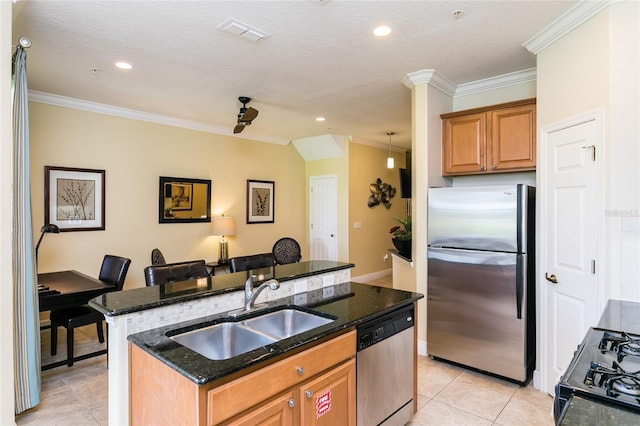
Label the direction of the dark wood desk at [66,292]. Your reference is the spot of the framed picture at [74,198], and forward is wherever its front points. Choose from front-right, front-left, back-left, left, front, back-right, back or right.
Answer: front-right

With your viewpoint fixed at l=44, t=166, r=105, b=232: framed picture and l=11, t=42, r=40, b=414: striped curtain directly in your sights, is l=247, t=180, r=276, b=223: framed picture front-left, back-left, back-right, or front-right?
back-left

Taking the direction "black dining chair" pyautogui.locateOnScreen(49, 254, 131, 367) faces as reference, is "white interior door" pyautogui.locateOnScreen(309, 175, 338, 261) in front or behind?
behind

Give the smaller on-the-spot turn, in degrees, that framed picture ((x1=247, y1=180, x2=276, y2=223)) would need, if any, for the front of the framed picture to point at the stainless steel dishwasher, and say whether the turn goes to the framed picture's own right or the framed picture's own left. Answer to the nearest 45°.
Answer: approximately 45° to the framed picture's own right

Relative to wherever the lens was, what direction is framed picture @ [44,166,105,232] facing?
facing the viewer and to the right of the viewer

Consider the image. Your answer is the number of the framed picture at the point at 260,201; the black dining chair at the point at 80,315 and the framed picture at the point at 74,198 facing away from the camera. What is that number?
0

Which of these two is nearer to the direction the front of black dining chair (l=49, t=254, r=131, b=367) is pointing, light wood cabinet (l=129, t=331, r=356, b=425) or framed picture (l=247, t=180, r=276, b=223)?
the light wood cabinet

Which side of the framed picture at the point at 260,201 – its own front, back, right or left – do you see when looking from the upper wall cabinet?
front

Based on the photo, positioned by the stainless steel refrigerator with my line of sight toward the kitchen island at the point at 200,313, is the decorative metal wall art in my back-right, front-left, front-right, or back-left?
back-right

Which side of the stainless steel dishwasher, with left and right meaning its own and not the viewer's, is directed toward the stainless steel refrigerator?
left

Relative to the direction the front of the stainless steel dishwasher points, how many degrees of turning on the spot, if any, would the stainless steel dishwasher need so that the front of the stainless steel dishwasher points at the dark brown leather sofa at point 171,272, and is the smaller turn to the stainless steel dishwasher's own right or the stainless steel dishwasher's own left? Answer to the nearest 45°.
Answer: approximately 135° to the stainless steel dishwasher's own right

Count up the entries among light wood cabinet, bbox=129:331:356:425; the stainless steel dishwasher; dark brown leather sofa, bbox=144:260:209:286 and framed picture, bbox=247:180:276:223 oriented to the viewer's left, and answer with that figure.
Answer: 0
